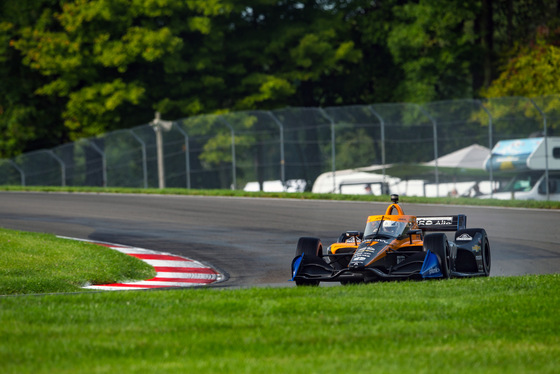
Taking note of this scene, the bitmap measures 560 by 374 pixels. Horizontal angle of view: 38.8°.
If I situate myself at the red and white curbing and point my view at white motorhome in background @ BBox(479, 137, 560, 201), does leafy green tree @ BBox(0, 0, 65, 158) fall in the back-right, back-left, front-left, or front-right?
front-left

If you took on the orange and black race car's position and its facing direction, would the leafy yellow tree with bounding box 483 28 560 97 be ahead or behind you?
behind

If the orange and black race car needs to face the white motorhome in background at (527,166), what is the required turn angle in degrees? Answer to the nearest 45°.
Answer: approximately 135° to its right

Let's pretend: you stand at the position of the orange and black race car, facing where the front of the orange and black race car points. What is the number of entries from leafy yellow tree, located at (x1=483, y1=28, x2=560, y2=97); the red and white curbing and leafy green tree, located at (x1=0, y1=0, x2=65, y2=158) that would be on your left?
0

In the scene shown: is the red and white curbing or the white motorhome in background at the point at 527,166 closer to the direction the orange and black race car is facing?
the red and white curbing

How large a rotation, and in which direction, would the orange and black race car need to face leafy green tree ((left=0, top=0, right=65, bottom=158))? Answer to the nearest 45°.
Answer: approximately 90° to its right

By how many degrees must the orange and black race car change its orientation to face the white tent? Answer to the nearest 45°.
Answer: approximately 135° to its right

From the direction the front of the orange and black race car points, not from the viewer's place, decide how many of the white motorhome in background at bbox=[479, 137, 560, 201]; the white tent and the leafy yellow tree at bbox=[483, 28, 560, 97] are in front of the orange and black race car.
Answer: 0

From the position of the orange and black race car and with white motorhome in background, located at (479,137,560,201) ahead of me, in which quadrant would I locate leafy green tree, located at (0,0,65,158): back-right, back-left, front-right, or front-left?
front-left

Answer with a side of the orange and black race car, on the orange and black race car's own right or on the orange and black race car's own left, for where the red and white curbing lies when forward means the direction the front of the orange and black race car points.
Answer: on the orange and black race car's own right

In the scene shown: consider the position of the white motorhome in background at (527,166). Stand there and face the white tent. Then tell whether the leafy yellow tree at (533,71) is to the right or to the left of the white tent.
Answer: right

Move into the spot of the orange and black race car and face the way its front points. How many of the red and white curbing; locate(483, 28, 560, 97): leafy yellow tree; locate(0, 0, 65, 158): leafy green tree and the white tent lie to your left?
0
